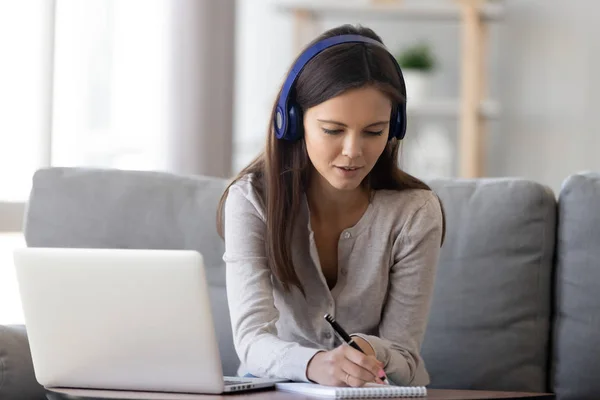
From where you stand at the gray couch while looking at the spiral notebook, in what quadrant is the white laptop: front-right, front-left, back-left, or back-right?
front-right

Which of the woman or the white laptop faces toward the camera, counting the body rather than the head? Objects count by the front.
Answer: the woman

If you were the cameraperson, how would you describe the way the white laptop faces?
facing away from the viewer and to the right of the viewer

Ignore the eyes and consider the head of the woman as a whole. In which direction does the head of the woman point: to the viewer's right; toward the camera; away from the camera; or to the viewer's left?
toward the camera

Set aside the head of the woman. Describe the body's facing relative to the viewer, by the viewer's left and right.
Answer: facing the viewer

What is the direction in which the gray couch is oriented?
toward the camera

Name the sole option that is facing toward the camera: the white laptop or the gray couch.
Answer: the gray couch

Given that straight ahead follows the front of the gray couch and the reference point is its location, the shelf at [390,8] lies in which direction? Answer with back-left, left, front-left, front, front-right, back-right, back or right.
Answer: back

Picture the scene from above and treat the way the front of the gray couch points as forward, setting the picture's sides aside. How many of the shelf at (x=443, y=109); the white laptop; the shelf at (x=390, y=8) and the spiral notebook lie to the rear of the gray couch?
2

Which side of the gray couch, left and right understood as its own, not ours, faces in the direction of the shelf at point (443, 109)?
back

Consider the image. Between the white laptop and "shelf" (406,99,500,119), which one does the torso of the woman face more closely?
the white laptop

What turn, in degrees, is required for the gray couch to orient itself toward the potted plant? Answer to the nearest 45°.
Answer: approximately 180°

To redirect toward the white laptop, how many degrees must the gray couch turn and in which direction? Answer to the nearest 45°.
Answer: approximately 45° to its right

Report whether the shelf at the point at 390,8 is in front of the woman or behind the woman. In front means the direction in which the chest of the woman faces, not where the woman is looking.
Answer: behind

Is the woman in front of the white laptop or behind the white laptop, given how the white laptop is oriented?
in front
